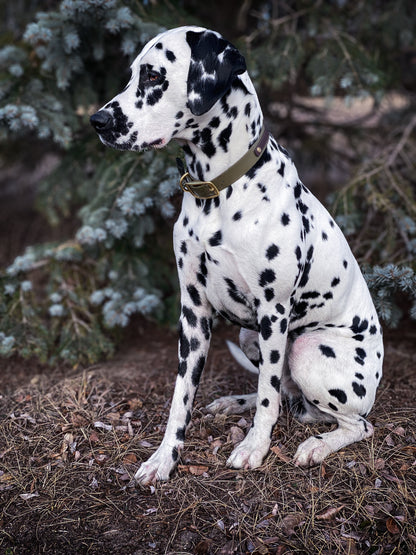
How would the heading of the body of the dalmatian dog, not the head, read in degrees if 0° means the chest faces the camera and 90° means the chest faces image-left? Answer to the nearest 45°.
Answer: approximately 45°
